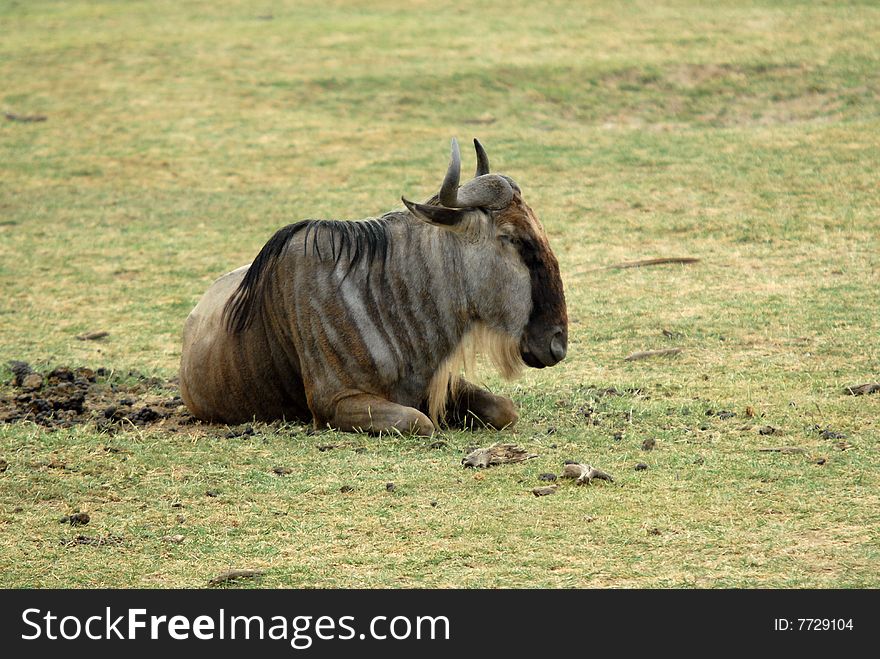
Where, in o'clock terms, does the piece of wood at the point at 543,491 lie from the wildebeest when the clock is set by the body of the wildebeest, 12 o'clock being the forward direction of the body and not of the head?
The piece of wood is roughly at 1 o'clock from the wildebeest.

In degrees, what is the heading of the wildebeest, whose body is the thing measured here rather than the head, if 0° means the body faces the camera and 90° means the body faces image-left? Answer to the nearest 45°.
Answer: approximately 315°

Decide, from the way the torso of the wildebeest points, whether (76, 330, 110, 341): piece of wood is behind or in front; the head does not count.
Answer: behind

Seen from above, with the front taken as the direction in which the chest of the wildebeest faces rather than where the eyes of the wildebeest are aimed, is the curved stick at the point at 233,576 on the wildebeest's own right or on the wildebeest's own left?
on the wildebeest's own right

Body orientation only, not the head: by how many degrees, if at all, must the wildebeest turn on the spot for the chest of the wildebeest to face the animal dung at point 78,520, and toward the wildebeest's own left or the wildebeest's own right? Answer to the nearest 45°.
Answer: approximately 90° to the wildebeest's own right

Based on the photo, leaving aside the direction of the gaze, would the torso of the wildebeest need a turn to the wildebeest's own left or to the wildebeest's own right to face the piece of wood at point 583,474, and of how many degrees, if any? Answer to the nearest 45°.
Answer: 0° — it already faces it
